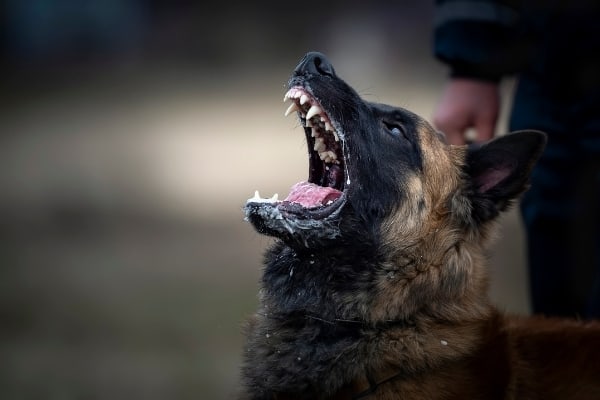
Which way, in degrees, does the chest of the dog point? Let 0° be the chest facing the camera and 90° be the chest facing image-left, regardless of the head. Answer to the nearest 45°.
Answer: approximately 90°

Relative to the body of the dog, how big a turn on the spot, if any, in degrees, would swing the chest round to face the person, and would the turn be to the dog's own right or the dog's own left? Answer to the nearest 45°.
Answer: approximately 135° to the dog's own right
